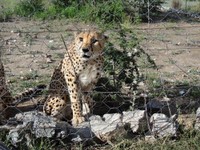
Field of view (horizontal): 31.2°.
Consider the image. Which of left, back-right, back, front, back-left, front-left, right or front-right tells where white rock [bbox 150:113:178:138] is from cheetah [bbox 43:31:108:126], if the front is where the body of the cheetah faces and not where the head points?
front

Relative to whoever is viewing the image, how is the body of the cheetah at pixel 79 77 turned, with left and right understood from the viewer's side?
facing the viewer and to the right of the viewer

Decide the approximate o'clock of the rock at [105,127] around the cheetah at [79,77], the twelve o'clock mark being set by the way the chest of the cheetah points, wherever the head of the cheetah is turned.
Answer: The rock is roughly at 1 o'clock from the cheetah.

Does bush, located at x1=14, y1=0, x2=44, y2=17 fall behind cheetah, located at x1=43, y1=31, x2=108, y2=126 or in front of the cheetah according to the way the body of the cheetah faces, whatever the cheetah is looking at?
behind

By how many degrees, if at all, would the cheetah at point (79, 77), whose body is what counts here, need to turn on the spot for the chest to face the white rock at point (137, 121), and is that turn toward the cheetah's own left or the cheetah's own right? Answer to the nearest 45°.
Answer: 0° — it already faces it

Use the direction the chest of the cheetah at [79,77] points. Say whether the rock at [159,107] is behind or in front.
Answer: in front

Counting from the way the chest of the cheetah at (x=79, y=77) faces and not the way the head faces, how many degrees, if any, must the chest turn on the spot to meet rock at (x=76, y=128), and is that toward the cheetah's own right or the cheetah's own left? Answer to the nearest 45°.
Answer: approximately 45° to the cheetah's own right
